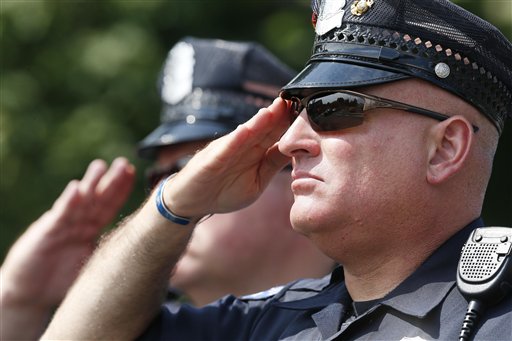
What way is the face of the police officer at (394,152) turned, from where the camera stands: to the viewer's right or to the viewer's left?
to the viewer's left

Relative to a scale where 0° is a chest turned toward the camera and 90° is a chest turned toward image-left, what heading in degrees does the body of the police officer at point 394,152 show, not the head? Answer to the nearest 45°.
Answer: approximately 45°
